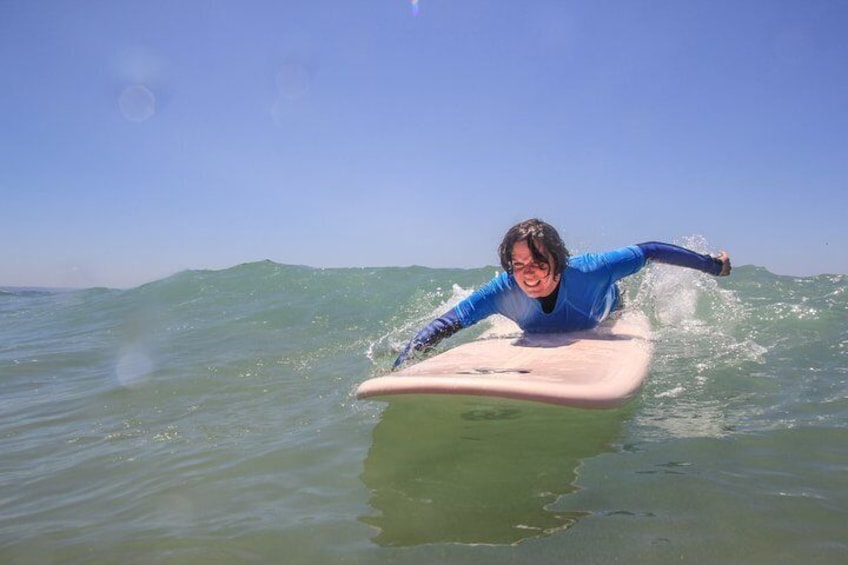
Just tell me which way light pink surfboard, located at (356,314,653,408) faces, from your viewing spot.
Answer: facing the viewer and to the left of the viewer
